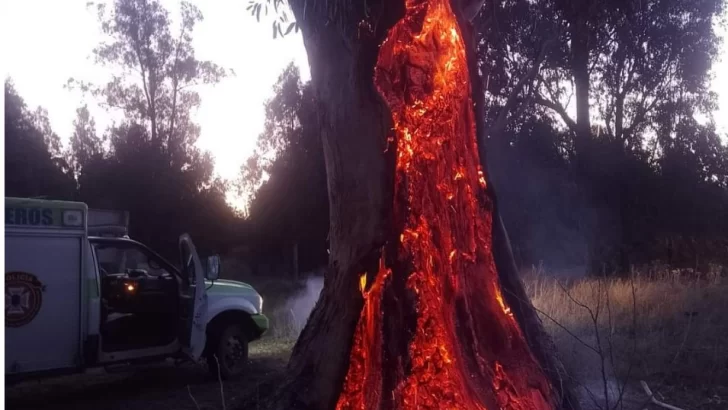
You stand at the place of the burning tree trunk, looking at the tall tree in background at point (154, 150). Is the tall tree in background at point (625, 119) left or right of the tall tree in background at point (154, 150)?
right

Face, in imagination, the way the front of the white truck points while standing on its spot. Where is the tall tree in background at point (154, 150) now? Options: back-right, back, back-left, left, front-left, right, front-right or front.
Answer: front-left

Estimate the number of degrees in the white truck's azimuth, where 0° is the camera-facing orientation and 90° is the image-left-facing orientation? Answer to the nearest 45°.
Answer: approximately 225°

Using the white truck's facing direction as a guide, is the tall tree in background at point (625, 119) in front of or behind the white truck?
in front

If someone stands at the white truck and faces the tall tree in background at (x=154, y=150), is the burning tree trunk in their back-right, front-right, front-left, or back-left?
back-right

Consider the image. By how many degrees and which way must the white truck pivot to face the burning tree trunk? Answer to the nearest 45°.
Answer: approximately 90° to its right

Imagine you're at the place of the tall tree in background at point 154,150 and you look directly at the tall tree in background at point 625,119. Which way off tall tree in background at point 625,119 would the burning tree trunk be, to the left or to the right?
right
